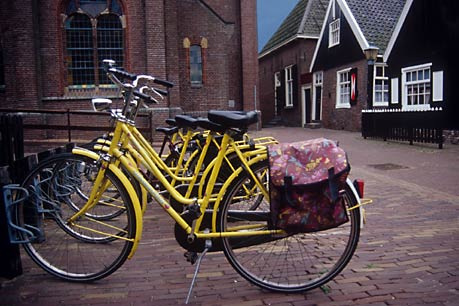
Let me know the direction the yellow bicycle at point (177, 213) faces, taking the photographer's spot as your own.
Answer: facing to the left of the viewer

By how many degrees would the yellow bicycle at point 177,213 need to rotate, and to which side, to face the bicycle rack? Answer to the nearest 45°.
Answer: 0° — it already faces it

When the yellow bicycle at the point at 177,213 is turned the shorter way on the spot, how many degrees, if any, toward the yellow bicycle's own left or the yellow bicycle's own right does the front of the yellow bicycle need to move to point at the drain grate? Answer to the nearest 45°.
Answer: approximately 135° to the yellow bicycle's own right

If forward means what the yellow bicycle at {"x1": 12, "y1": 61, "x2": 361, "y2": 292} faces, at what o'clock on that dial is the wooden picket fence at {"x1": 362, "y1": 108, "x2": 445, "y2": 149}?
The wooden picket fence is roughly at 4 o'clock from the yellow bicycle.

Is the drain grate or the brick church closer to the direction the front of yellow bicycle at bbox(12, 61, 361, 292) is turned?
the brick church

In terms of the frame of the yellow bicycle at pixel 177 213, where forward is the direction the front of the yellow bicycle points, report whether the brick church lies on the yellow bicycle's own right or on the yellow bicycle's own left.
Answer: on the yellow bicycle's own right
